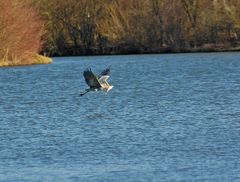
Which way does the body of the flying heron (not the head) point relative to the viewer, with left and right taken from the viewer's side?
facing to the right of the viewer
